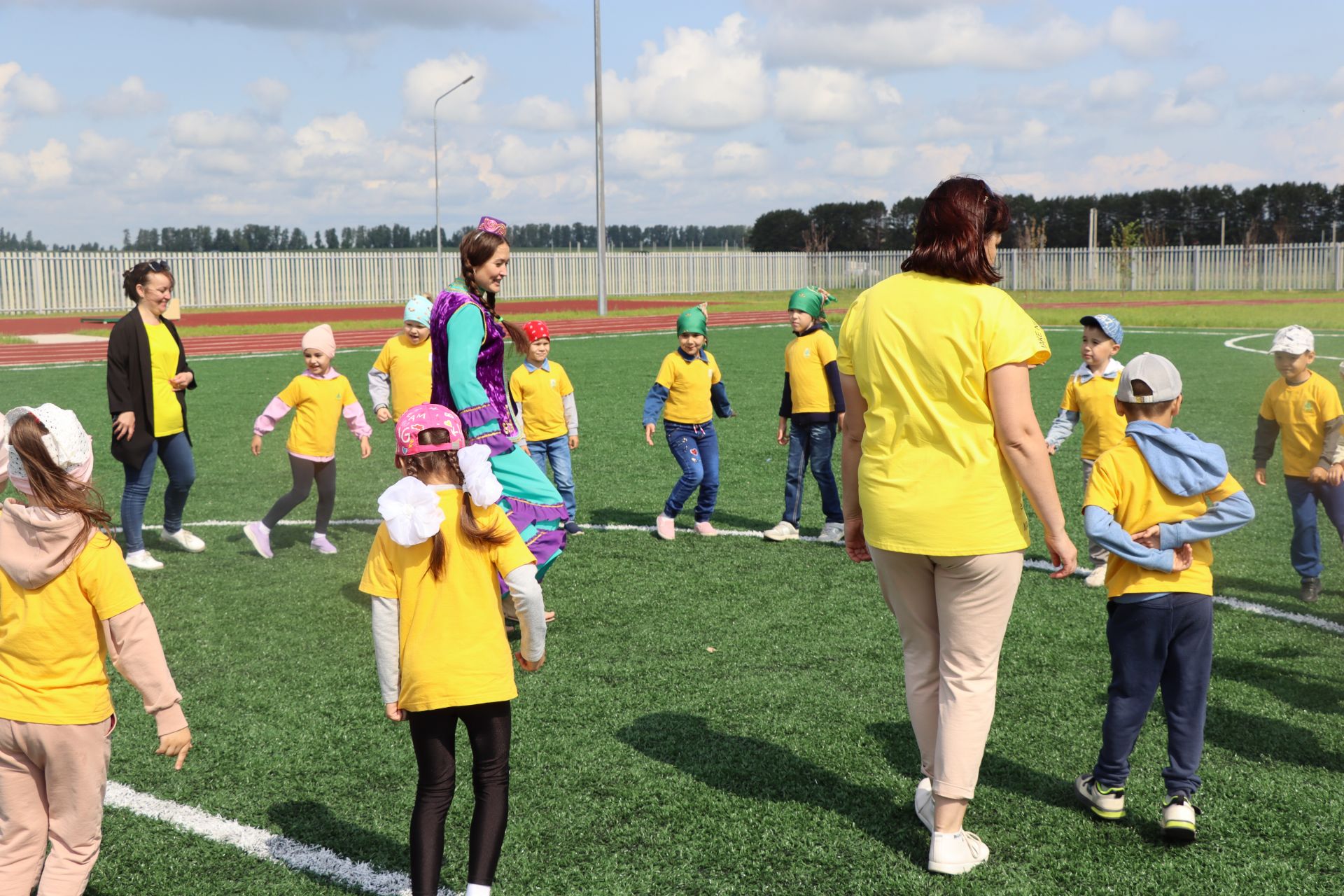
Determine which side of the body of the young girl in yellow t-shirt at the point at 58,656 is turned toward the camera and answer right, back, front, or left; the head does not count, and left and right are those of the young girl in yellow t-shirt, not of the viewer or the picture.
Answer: back

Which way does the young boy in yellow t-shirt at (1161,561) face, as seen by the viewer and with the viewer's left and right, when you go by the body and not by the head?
facing away from the viewer

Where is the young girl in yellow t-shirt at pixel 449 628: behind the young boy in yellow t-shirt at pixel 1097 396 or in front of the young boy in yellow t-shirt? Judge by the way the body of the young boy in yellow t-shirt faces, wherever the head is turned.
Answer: in front

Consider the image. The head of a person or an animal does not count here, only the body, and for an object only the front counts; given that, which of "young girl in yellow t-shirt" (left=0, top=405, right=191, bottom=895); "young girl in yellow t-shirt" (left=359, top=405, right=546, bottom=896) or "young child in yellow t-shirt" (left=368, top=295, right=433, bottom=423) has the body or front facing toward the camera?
the young child in yellow t-shirt

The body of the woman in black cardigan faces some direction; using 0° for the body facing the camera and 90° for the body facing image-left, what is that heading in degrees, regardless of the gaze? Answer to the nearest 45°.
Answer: approximately 315°

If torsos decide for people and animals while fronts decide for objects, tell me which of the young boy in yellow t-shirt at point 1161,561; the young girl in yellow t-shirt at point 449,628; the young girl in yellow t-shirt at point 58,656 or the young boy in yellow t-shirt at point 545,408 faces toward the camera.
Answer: the young boy in yellow t-shirt at point 545,408

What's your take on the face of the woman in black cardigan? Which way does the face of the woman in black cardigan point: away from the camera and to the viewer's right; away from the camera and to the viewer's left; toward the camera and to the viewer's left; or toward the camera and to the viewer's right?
toward the camera and to the viewer's right

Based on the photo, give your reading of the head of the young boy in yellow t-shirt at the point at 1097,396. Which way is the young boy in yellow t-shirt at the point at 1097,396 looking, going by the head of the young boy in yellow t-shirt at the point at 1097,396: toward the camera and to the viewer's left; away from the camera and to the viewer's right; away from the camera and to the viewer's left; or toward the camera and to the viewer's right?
toward the camera and to the viewer's left

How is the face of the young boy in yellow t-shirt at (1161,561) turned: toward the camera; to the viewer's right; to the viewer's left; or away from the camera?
away from the camera

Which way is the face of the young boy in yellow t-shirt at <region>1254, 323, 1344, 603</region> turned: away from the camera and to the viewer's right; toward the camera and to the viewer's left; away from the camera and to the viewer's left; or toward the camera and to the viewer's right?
toward the camera and to the viewer's left

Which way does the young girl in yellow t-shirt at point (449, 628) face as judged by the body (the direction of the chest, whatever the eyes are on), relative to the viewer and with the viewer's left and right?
facing away from the viewer

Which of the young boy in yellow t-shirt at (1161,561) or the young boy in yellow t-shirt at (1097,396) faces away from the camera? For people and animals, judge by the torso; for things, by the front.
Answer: the young boy in yellow t-shirt at (1161,561)

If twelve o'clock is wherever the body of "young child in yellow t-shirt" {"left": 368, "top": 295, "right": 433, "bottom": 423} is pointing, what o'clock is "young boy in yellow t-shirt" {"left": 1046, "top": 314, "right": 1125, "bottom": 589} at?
"young boy in yellow t-shirt" {"left": 1046, "top": 314, "right": 1125, "bottom": 589} is roughly at 10 o'clock from "young child in yellow t-shirt" {"left": 368, "top": 295, "right": 433, "bottom": 423}.

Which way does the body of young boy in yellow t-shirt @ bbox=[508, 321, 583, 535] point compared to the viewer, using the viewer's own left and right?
facing the viewer

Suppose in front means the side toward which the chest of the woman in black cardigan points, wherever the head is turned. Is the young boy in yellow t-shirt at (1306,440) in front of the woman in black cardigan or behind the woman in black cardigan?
in front
